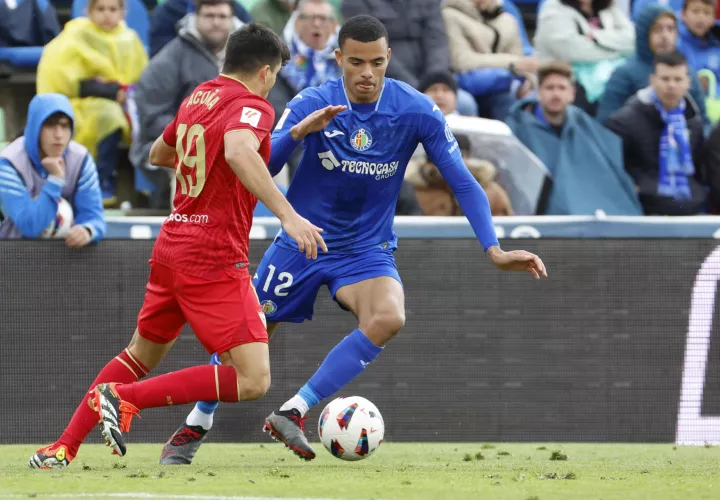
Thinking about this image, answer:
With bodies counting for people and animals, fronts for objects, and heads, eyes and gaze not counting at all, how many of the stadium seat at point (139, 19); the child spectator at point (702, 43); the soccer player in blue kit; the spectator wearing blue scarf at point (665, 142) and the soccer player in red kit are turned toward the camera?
4

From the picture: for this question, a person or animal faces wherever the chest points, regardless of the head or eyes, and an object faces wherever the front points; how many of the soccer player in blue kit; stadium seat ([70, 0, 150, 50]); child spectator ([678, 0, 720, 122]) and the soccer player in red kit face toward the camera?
3

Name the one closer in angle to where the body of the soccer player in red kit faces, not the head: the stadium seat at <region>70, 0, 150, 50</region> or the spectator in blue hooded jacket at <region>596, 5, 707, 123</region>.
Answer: the spectator in blue hooded jacket

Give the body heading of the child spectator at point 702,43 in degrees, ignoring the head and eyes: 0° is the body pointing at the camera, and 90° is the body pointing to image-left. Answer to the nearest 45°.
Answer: approximately 0°

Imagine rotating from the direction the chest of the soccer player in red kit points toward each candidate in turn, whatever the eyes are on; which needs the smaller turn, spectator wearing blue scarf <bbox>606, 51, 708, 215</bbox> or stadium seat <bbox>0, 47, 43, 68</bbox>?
the spectator wearing blue scarf

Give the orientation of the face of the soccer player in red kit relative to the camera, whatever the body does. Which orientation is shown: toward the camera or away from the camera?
away from the camera

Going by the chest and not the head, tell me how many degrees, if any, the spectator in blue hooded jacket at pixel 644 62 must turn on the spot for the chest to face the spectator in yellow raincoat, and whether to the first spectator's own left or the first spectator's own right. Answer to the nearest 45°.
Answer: approximately 90° to the first spectator's own right

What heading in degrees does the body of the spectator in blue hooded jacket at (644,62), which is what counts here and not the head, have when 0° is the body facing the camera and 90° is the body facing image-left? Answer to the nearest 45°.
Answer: approximately 315°

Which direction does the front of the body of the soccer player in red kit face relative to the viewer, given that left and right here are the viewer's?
facing away from the viewer and to the right of the viewer

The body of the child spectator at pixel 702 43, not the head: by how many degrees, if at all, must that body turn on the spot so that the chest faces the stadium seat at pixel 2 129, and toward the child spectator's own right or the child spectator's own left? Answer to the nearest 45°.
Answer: approximately 45° to the child spectator's own right

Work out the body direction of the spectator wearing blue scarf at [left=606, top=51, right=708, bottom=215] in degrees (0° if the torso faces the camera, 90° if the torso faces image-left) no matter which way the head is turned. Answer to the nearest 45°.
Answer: approximately 0°
